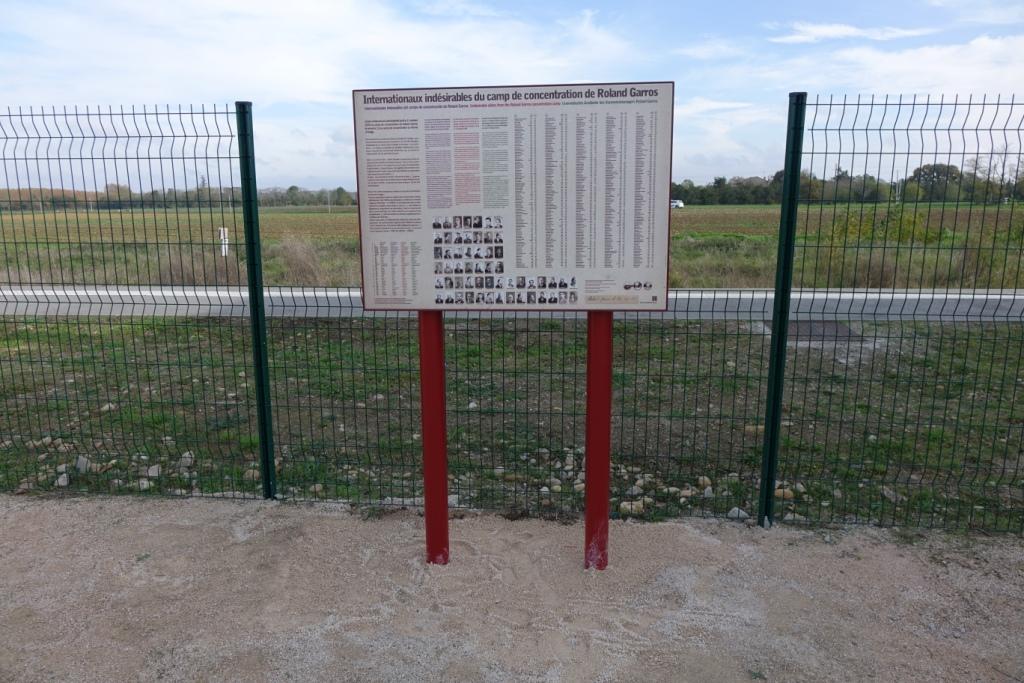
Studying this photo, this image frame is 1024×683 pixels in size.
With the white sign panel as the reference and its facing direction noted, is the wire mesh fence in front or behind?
behind

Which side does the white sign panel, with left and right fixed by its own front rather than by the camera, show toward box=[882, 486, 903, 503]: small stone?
left

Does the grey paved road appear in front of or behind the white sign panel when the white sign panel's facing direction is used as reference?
behind

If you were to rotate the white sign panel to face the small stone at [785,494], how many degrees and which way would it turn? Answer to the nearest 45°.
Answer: approximately 135° to its left
